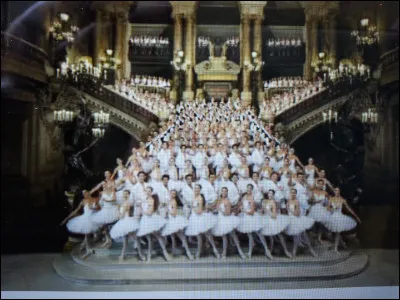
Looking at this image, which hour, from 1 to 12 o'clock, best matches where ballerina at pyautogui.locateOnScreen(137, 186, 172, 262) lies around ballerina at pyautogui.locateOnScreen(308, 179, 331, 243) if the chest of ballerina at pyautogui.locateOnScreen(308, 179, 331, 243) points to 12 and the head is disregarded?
ballerina at pyautogui.locateOnScreen(137, 186, 172, 262) is roughly at 2 o'clock from ballerina at pyautogui.locateOnScreen(308, 179, 331, 243).

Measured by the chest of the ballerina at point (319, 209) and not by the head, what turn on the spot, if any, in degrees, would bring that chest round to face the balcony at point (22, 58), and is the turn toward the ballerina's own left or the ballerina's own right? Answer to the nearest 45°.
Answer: approximately 90° to the ballerina's own right

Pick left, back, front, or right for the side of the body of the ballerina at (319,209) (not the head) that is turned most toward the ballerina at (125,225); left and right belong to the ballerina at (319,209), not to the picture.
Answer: right

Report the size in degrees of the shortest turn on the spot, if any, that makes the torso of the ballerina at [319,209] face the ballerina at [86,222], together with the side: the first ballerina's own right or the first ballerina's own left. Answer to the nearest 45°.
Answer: approximately 90° to the first ballerina's own right

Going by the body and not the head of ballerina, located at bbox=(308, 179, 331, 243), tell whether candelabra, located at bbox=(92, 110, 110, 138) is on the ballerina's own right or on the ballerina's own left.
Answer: on the ballerina's own right

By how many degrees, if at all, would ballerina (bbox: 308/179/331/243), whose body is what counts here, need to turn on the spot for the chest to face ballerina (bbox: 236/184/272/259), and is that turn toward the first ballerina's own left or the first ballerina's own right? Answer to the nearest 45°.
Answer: approximately 45° to the first ballerina's own right

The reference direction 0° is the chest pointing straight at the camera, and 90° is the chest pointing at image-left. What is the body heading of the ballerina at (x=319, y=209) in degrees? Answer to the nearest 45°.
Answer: approximately 0°
